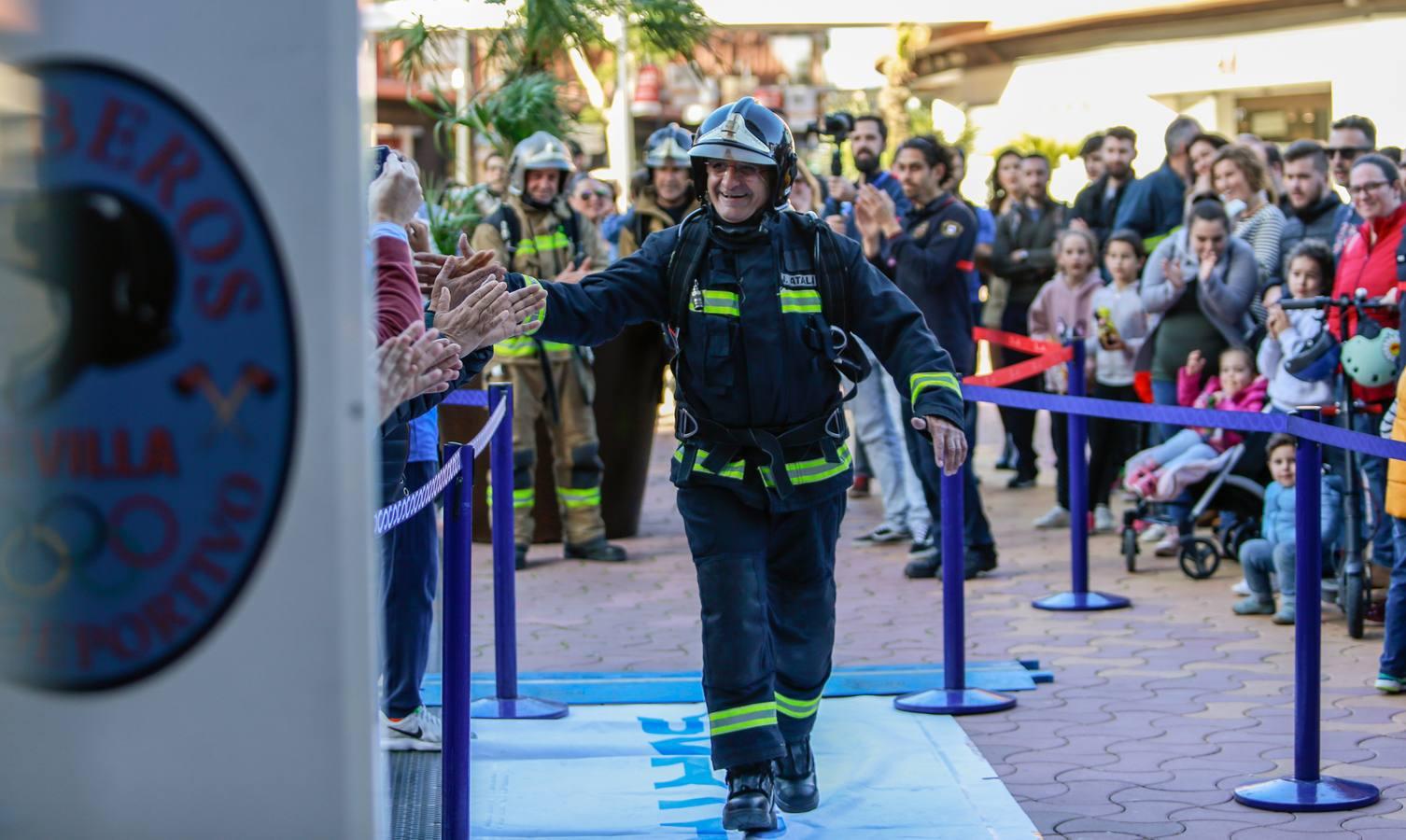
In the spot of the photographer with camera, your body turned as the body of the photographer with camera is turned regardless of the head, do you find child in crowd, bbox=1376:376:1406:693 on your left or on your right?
on your left

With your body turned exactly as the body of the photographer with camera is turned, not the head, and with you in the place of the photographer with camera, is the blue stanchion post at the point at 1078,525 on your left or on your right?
on your left

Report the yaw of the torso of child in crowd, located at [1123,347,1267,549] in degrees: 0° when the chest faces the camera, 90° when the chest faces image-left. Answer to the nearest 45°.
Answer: approximately 45°

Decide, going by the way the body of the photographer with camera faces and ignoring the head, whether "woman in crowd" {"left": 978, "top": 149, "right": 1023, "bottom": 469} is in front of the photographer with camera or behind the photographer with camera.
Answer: behind
